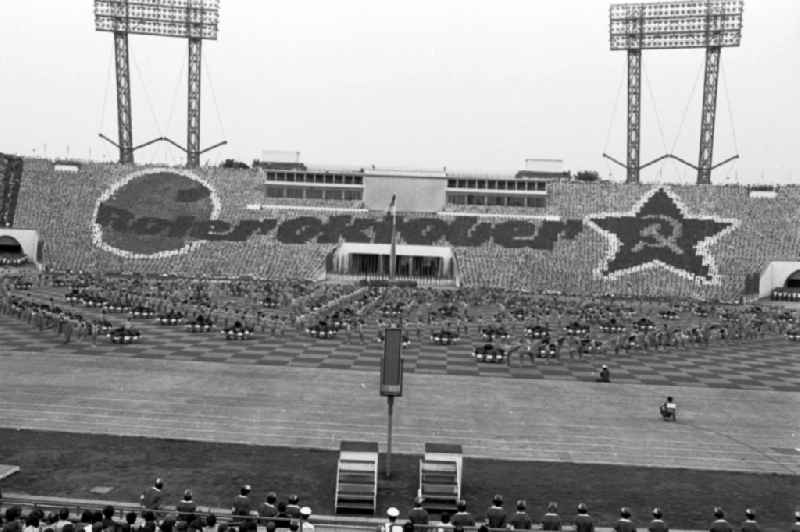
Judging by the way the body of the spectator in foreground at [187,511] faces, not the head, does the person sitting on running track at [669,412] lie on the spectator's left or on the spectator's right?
on the spectator's right

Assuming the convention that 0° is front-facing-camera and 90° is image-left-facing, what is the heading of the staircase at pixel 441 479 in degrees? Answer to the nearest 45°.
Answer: approximately 0°

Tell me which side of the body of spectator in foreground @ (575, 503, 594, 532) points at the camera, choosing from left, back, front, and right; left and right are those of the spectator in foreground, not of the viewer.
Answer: back

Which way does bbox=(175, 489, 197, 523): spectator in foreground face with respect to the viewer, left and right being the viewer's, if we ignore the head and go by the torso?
facing away from the viewer

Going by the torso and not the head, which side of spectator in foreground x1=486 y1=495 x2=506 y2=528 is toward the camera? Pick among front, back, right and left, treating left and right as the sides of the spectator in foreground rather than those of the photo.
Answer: back

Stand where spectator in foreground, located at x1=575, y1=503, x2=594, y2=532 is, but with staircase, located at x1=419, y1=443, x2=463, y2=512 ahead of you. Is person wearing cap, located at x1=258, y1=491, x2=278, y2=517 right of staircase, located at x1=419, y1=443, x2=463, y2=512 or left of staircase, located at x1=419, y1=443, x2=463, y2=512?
left

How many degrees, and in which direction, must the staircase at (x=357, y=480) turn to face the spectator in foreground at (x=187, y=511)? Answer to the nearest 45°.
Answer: approximately 45° to its right

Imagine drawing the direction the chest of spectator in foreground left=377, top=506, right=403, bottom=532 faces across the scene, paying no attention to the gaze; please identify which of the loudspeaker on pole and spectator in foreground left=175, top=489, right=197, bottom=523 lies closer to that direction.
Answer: the loudspeaker on pole

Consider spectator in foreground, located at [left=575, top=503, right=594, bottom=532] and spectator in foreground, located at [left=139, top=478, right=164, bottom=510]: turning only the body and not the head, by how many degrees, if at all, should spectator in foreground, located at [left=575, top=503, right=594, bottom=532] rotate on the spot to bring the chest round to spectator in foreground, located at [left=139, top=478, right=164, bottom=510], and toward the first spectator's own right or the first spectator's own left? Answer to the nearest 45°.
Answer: approximately 90° to the first spectator's own left

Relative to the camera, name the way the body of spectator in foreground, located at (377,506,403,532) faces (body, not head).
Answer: away from the camera

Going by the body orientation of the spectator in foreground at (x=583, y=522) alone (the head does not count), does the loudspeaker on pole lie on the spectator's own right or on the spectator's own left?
on the spectator's own left

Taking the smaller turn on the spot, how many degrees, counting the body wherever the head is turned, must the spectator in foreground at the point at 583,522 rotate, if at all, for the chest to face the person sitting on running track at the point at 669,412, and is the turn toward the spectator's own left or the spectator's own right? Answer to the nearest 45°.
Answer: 0° — they already face them

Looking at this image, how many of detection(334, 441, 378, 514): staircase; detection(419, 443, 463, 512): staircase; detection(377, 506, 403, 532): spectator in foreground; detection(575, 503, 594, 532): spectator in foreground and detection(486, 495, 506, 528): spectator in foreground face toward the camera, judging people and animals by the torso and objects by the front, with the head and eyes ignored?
2

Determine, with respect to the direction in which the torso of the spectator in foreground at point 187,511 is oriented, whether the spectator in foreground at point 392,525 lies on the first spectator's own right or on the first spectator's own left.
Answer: on the first spectator's own right

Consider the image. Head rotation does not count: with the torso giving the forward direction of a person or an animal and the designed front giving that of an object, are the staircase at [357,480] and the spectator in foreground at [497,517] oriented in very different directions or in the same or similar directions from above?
very different directions
